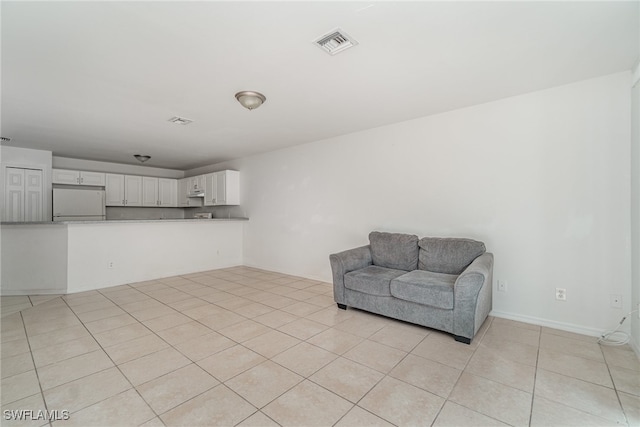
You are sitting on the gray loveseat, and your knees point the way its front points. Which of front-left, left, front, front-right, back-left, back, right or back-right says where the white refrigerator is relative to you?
front-right

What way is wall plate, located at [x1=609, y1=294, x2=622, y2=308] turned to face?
toward the camera

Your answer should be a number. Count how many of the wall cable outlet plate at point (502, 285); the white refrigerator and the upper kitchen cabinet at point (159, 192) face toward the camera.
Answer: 3

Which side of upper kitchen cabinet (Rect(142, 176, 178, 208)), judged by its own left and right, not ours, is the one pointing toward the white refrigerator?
right

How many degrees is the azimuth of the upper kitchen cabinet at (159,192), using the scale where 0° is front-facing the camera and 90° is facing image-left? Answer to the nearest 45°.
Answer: approximately 0°

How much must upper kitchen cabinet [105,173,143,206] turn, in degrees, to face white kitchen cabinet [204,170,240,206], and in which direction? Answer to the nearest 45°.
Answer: approximately 45° to its left

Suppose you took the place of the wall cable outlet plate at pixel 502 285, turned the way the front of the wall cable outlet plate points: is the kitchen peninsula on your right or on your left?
on your right

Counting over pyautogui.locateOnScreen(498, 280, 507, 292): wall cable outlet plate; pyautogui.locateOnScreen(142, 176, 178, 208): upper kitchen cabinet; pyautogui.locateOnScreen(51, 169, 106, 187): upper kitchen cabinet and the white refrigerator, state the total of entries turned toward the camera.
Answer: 4

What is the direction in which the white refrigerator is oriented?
toward the camera

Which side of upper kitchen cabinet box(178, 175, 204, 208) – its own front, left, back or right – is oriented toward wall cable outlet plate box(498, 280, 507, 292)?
left

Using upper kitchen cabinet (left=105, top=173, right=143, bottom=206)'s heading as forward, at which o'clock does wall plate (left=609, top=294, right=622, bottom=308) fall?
The wall plate is roughly at 11 o'clock from the upper kitchen cabinet.

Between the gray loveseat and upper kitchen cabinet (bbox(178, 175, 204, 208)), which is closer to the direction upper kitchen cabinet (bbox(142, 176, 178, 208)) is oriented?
the gray loveseat

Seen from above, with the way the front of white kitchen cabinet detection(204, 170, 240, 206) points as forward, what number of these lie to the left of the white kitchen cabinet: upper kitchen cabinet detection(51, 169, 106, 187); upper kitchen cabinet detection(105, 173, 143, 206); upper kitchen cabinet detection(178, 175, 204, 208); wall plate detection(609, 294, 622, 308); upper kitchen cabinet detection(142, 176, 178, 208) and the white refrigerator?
1

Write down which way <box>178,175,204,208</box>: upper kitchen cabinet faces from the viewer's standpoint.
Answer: facing the viewer and to the left of the viewer

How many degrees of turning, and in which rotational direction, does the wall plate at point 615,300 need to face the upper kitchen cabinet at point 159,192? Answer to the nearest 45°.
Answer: approximately 90° to its right

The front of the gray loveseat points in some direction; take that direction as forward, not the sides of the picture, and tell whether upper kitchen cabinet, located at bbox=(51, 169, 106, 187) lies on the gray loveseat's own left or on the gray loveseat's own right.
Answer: on the gray loveseat's own right
